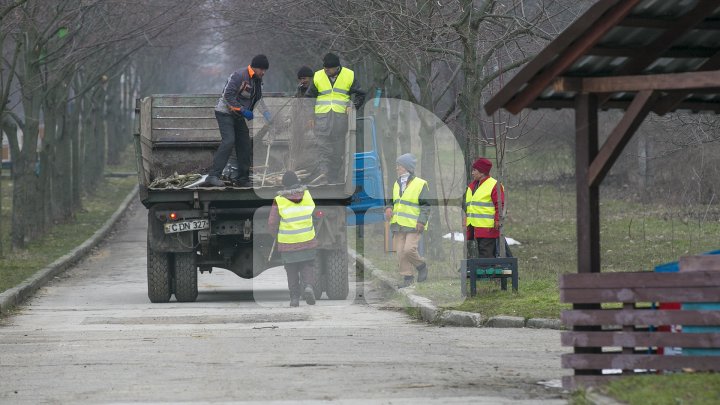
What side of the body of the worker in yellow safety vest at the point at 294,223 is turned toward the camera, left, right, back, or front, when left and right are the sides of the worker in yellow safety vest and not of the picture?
back

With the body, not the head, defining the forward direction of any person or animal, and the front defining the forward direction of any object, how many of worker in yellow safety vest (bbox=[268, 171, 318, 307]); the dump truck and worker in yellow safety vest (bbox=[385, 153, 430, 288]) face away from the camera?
2

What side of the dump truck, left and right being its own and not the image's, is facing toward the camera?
back

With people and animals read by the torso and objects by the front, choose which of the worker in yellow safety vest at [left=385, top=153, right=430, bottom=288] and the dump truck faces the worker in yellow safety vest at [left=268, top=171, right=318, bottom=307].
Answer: the worker in yellow safety vest at [left=385, top=153, right=430, bottom=288]

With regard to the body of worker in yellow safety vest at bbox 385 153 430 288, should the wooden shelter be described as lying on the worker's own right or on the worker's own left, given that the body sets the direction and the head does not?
on the worker's own left

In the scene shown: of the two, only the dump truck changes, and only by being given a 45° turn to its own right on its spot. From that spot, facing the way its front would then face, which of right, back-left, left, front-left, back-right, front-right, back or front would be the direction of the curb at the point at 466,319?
right

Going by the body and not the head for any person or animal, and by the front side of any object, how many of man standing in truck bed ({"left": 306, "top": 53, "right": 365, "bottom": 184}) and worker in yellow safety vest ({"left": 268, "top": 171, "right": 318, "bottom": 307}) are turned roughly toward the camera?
1

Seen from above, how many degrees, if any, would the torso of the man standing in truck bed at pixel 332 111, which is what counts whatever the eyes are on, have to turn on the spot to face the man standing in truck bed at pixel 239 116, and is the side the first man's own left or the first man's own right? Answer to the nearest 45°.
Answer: approximately 90° to the first man's own right

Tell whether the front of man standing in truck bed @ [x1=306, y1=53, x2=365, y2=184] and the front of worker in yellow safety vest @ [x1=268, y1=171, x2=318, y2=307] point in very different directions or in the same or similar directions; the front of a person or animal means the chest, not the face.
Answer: very different directions

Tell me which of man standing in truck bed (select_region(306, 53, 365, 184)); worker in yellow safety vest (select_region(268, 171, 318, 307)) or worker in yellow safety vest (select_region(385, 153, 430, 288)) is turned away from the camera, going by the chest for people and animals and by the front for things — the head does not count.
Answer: worker in yellow safety vest (select_region(268, 171, 318, 307))

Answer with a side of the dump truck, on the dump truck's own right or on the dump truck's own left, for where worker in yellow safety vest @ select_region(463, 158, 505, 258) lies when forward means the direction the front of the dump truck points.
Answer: on the dump truck's own right

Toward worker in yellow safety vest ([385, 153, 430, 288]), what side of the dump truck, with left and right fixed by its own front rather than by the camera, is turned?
right

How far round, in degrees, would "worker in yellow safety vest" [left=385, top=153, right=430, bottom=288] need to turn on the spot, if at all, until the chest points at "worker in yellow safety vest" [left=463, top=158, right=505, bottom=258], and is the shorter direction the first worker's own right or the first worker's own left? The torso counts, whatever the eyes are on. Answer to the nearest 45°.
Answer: approximately 90° to the first worker's own left
